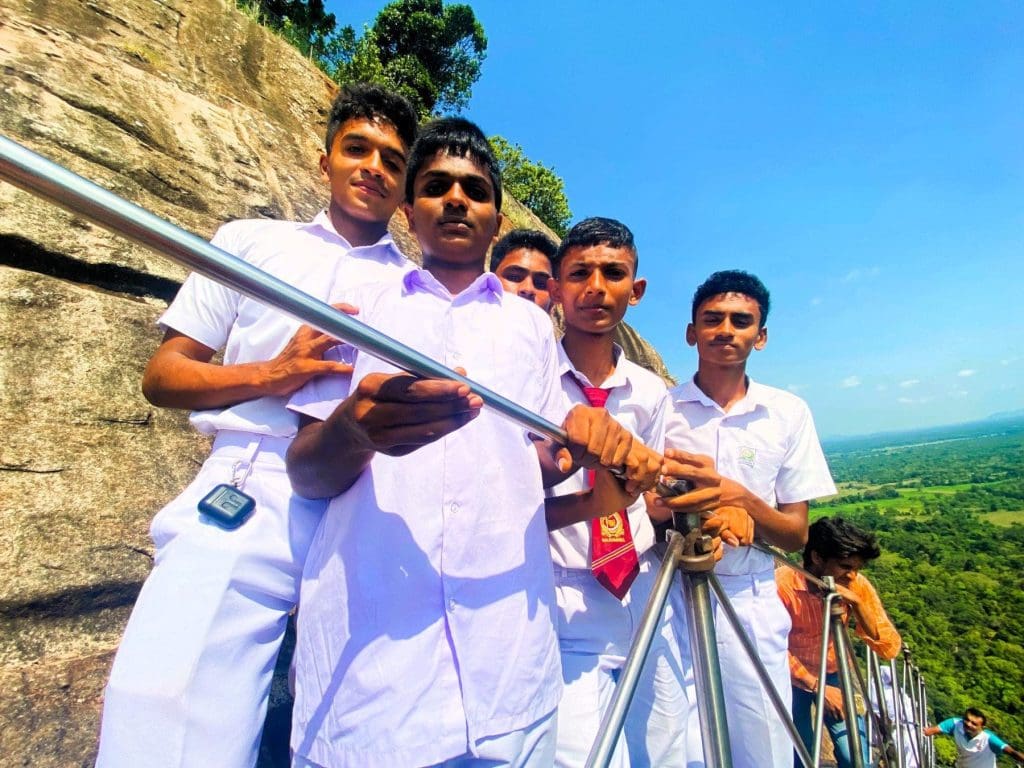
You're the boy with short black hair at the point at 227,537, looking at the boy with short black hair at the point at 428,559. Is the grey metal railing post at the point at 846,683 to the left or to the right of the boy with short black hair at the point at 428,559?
left

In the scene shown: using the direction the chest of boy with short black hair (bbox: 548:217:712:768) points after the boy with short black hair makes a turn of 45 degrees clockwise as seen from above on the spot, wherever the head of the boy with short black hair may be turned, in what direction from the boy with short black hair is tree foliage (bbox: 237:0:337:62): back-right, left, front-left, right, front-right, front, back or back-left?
right

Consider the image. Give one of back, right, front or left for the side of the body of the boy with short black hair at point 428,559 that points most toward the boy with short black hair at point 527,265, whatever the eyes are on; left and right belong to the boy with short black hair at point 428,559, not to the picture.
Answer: back

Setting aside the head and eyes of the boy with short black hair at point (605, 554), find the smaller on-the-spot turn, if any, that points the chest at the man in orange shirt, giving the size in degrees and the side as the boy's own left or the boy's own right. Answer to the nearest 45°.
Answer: approximately 135° to the boy's own left

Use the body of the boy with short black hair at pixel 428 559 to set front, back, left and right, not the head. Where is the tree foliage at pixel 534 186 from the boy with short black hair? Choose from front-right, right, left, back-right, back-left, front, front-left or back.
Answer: back

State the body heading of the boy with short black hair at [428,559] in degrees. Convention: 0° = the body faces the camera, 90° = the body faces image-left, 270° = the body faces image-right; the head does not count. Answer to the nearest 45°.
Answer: approximately 0°

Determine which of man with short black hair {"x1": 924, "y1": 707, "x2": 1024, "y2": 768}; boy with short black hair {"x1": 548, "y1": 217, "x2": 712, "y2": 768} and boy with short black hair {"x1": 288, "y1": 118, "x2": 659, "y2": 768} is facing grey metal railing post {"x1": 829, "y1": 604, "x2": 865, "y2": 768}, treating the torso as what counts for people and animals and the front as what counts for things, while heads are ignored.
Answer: man with short black hair {"x1": 924, "y1": 707, "x2": 1024, "y2": 768}

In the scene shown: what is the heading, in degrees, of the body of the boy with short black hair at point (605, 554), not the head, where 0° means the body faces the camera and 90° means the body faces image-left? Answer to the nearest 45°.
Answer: approximately 0°

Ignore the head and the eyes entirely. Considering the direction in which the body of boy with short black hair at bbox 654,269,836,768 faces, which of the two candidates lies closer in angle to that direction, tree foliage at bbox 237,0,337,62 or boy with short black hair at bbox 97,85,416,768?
the boy with short black hair

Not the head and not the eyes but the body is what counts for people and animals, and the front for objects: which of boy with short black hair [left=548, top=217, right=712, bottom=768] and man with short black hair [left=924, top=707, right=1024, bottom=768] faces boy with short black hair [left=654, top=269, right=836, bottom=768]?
man with short black hair [left=924, top=707, right=1024, bottom=768]
